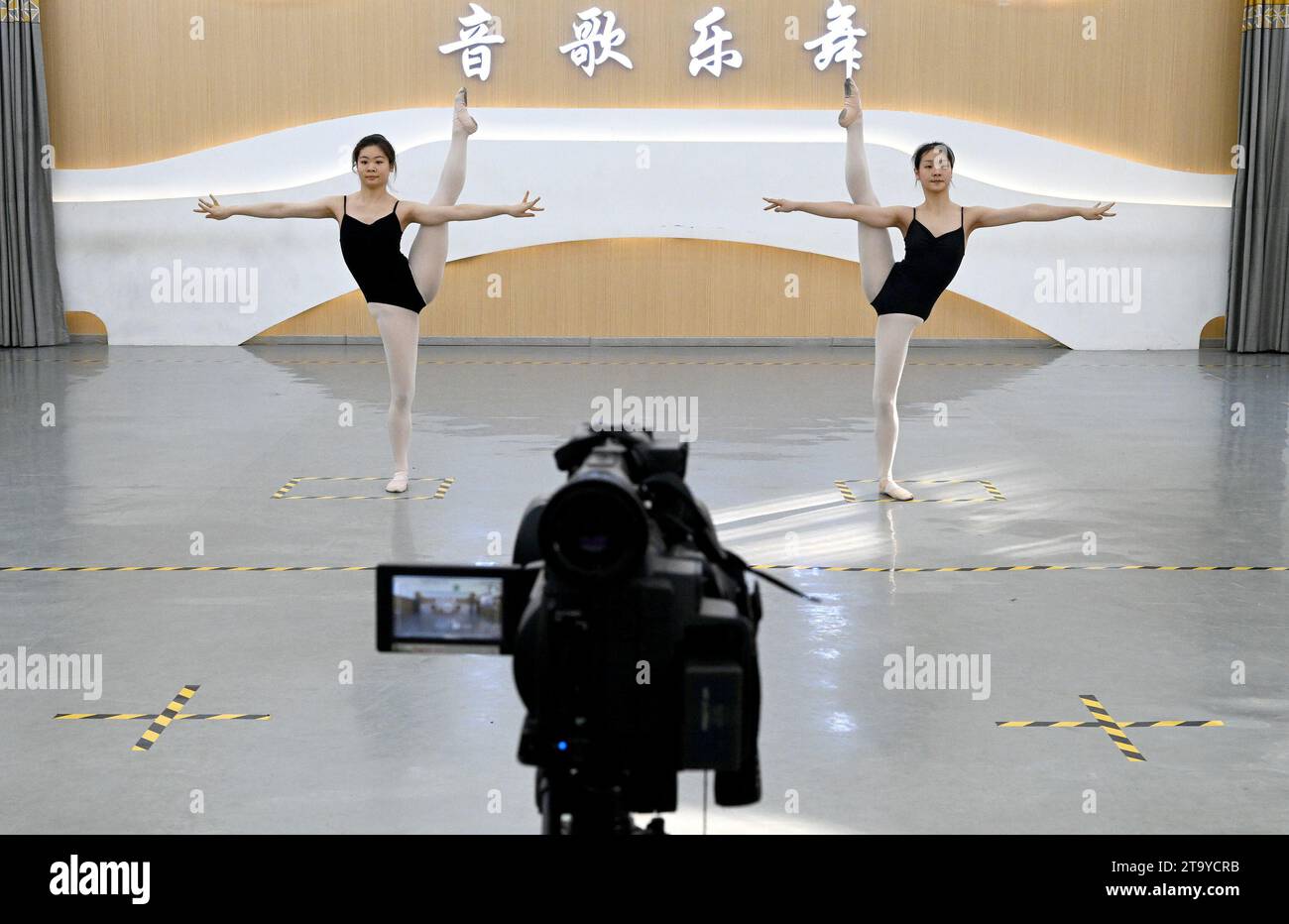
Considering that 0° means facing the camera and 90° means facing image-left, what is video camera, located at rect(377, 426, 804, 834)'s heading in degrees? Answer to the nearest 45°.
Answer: approximately 180°

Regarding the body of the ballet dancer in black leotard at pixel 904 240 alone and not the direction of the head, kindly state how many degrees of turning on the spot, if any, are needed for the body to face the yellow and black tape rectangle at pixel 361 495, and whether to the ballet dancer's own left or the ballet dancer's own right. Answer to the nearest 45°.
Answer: approximately 90° to the ballet dancer's own right

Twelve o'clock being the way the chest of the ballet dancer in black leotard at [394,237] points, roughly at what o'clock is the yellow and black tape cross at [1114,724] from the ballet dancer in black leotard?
The yellow and black tape cross is roughly at 11 o'clock from the ballet dancer in black leotard.

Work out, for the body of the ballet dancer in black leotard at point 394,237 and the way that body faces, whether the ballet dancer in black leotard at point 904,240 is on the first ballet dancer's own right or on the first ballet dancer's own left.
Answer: on the first ballet dancer's own left

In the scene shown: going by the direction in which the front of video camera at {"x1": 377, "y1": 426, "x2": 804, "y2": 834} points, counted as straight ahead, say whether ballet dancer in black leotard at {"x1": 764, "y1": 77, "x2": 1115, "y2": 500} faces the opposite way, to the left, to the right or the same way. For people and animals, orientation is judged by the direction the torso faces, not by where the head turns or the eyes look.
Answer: the opposite way

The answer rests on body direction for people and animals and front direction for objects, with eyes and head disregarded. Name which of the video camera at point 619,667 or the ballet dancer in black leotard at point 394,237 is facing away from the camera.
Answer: the video camera

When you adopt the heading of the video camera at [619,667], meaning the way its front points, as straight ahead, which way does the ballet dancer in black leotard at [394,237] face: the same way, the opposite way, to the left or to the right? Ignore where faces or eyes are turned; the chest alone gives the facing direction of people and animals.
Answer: the opposite way

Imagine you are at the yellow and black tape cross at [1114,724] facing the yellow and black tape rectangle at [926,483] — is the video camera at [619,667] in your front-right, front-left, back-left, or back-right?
back-left

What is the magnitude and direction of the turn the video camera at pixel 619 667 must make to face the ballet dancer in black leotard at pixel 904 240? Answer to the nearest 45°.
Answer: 0° — it already faces them

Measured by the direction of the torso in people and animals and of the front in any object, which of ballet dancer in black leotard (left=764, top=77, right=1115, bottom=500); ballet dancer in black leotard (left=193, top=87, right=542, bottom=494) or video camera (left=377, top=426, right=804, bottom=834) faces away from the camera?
the video camera
